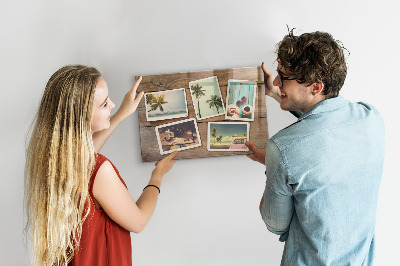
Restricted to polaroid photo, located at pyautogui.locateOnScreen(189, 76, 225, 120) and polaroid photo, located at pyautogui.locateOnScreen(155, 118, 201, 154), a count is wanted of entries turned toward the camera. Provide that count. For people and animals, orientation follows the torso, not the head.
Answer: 2

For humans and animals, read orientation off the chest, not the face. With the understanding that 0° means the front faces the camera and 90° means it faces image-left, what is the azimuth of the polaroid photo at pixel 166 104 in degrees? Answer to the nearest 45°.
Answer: approximately 0°

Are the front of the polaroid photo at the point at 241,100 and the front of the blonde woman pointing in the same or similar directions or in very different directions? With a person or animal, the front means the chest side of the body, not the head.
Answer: very different directions

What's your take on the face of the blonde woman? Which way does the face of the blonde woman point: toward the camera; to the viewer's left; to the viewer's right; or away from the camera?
to the viewer's right

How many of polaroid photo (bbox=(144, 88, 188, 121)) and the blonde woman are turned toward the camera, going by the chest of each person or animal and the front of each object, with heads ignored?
1

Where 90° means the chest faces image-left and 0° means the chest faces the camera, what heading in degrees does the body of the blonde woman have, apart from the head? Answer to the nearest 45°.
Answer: approximately 225°
